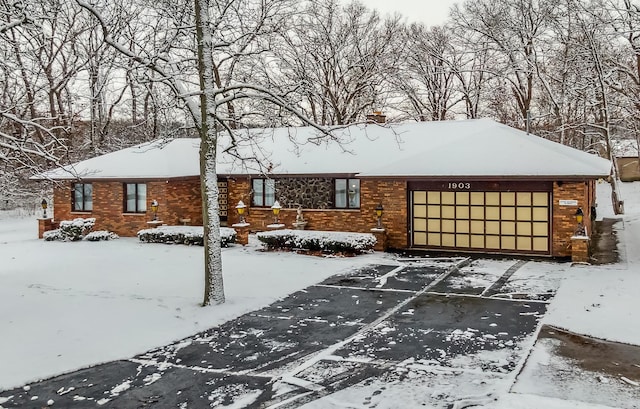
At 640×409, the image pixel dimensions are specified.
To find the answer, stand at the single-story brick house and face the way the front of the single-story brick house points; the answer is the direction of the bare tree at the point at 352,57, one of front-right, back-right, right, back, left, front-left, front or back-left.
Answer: back

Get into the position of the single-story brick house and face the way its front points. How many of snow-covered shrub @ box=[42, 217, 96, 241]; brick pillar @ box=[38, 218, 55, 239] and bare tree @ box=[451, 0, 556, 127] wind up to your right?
2

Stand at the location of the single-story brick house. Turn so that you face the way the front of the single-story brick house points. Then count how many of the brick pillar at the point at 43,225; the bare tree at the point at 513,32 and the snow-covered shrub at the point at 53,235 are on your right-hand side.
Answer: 2

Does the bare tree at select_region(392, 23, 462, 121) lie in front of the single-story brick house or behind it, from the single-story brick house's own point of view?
behind

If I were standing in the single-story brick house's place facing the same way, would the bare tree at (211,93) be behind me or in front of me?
in front

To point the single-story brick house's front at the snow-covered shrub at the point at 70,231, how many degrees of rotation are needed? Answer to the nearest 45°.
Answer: approximately 90° to its right

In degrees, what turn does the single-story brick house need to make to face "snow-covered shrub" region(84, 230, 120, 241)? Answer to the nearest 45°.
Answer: approximately 90° to its right

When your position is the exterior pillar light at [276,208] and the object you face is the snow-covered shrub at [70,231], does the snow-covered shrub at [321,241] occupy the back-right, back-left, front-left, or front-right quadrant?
back-left

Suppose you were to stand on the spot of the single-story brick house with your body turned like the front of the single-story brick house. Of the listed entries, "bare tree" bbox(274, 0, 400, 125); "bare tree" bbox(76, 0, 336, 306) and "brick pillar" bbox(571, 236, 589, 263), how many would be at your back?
1

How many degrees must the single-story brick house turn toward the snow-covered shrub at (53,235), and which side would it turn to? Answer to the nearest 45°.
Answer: approximately 90° to its right

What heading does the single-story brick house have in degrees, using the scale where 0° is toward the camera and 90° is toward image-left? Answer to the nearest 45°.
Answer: approximately 0°
